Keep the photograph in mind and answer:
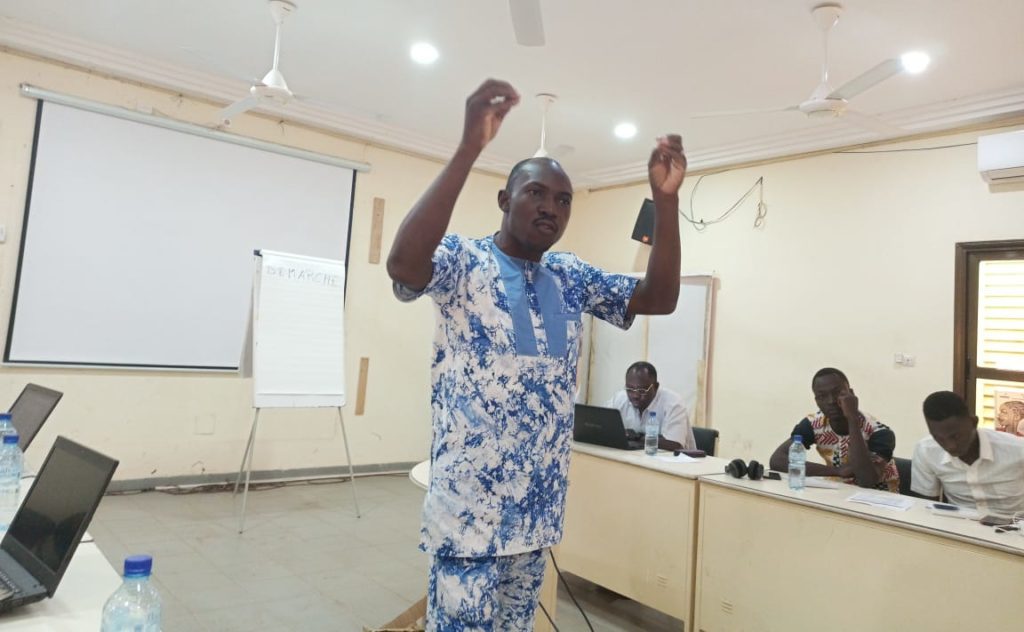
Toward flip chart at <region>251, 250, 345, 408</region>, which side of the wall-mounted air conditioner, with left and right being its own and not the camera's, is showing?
front

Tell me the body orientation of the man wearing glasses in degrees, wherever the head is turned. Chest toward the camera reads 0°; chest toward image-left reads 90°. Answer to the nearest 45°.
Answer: approximately 45°

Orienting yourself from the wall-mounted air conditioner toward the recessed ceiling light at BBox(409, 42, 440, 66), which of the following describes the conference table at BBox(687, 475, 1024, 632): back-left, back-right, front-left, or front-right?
front-left

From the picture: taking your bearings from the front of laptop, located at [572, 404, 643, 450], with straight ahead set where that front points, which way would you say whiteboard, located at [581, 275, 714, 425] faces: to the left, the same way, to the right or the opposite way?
the opposite way

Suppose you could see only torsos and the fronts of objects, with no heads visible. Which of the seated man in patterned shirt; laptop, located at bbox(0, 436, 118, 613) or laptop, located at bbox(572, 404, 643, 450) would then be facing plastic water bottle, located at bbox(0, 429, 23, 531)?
the seated man in patterned shirt

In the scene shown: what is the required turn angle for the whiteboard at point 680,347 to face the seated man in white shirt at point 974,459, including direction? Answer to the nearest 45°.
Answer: approximately 45° to its left

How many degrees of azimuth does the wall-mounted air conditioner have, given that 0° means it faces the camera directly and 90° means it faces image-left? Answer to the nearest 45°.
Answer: approximately 45°

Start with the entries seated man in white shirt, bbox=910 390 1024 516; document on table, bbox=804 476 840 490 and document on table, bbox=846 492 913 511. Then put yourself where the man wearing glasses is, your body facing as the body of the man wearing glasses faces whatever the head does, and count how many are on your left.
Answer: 3

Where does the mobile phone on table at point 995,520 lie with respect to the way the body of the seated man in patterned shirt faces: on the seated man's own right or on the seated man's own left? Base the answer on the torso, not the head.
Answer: on the seated man's own left

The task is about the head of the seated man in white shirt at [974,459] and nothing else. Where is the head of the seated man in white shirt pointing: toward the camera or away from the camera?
toward the camera

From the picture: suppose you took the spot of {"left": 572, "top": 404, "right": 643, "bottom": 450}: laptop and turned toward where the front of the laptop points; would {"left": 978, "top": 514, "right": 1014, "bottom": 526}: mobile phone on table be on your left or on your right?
on your right

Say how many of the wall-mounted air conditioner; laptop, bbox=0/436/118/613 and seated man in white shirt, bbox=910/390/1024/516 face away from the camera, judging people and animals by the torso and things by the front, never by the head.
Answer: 0

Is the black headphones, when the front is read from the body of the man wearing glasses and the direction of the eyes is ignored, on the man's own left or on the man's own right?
on the man's own left

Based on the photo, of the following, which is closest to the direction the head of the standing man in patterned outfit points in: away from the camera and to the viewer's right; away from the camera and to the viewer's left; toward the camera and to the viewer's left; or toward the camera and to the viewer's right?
toward the camera and to the viewer's right

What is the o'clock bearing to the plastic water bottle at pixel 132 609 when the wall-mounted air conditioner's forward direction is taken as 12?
The plastic water bottle is roughly at 11 o'clock from the wall-mounted air conditioner.
